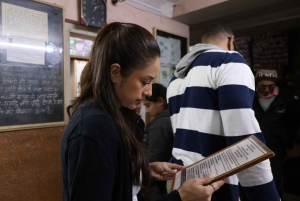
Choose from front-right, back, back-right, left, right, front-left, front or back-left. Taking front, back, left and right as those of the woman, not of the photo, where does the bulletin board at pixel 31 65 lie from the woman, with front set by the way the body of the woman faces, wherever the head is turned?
back-left

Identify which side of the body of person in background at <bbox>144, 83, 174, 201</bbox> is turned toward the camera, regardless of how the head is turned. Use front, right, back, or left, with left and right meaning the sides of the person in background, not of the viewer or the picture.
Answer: left

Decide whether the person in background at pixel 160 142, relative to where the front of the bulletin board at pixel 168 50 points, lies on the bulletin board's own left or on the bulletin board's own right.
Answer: on the bulletin board's own right

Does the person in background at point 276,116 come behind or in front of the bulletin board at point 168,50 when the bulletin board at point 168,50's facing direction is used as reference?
in front

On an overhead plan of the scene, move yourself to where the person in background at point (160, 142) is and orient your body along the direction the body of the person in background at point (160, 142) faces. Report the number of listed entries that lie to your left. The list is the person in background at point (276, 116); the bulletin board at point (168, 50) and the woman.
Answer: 1

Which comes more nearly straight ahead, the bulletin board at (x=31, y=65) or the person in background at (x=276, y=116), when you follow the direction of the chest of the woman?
the person in background

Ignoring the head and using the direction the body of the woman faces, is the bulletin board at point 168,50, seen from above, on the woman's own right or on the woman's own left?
on the woman's own left

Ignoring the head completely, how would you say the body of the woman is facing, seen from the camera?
to the viewer's right

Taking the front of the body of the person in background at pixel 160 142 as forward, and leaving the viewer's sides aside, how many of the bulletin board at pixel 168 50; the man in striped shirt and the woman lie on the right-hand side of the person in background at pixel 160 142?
1

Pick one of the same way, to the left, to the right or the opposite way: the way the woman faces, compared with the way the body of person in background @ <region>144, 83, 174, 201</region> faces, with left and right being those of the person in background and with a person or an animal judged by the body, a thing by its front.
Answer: the opposite way

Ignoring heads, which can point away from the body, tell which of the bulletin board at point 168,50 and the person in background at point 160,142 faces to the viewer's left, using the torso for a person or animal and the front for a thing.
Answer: the person in background

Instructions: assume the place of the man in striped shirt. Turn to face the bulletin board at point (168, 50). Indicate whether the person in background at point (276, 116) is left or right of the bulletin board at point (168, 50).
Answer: right

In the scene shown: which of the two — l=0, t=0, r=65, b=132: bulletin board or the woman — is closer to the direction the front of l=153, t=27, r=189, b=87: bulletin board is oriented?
the woman
